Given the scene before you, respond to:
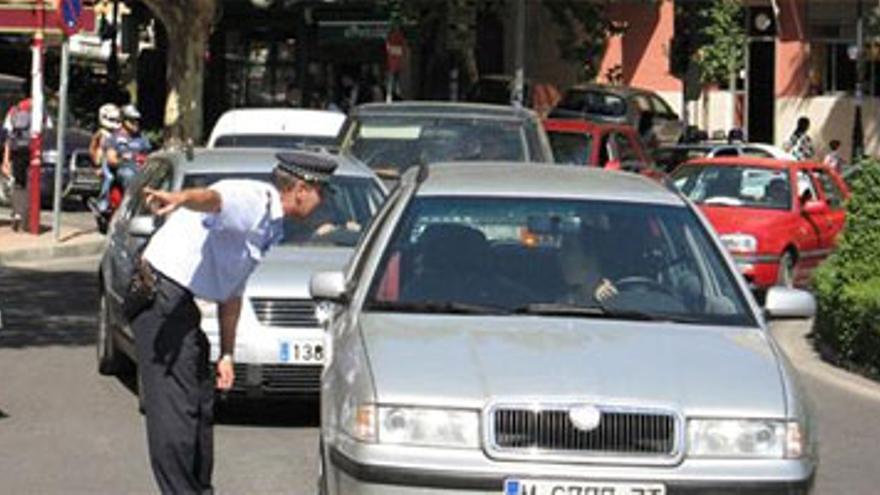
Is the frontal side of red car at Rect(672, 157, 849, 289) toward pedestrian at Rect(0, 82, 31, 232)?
no

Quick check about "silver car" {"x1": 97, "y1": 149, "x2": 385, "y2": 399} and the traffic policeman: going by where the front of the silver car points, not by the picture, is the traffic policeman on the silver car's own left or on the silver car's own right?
on the silver car's own right

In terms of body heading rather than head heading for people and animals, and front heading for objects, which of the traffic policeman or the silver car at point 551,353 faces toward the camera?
the silver car

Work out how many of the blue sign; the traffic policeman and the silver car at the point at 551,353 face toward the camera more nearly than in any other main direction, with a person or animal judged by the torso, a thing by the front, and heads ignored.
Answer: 2

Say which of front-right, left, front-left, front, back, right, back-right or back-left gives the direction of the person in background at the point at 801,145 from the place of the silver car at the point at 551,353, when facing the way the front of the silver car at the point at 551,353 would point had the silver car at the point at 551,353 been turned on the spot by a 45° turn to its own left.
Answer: back-left

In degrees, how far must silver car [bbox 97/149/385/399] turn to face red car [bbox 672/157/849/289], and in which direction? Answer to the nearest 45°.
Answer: approximately 90° to its left

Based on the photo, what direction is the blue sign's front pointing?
toward the camera

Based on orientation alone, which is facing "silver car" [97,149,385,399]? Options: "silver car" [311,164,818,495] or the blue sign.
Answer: the blue sign

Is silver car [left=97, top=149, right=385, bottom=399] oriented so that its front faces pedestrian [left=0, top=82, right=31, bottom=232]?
no

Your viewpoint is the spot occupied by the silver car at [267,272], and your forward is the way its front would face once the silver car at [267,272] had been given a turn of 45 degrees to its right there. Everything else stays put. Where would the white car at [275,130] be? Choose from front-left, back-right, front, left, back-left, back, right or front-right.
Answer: back

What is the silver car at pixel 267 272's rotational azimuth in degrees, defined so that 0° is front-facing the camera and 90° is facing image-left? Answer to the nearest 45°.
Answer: approximately 315°

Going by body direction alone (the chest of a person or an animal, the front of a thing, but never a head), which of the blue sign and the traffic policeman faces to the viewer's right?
the traffic policeman

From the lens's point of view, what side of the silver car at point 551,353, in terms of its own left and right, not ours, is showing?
front

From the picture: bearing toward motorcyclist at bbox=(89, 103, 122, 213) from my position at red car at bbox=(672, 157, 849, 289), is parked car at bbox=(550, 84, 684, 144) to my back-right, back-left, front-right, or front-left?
front-right
